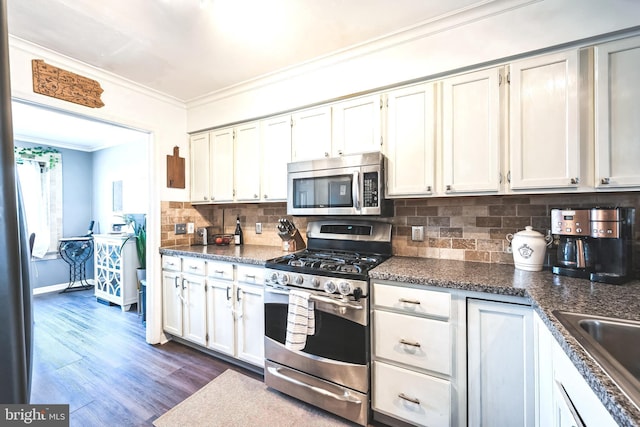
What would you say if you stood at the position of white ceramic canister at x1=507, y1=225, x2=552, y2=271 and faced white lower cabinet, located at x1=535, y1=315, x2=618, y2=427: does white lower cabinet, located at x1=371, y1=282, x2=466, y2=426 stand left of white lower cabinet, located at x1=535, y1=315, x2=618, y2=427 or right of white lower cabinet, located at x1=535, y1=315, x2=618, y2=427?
right

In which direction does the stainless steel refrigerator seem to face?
to the viewer's right

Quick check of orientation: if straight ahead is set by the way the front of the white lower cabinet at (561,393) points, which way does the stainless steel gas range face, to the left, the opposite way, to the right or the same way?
to the left

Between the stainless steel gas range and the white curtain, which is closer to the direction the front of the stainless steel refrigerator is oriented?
the stainless steel gas range
